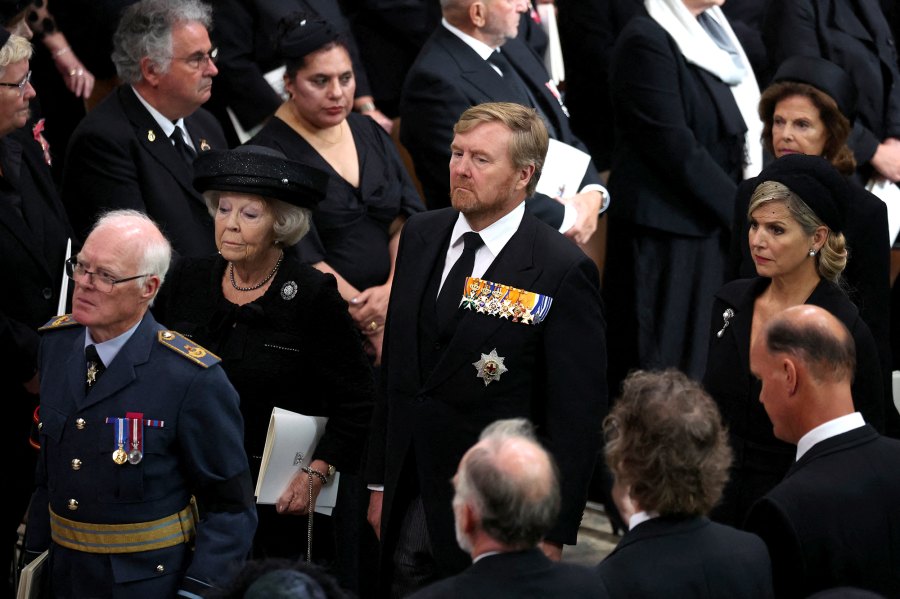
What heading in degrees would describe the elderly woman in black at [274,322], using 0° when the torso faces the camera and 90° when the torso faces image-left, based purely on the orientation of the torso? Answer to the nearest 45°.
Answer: approximately 45°

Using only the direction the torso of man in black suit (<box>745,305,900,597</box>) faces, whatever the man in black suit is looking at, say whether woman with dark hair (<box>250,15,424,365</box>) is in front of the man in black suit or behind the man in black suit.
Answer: in front

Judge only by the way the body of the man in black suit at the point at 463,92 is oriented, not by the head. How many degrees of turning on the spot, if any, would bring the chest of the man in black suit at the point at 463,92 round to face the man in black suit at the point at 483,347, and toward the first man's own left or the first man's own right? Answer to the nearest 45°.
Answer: approximately 45° to the first man's own right

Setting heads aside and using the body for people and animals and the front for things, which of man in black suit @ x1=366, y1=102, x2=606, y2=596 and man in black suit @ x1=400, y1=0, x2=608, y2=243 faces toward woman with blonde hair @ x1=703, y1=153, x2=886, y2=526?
man in black suit @ x1=400, y1=0, x2=608, y2=243

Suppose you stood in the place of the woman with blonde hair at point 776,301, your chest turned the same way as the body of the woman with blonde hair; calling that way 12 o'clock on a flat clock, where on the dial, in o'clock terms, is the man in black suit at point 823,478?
The man in black suit is roughly at 10 o'clock from the woman with blonde hair.

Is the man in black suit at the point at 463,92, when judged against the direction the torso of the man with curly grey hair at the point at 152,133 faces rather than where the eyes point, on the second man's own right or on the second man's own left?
on the second man's own left

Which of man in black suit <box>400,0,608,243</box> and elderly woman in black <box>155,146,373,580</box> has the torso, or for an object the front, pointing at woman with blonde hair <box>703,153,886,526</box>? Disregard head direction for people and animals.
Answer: the man in black suit

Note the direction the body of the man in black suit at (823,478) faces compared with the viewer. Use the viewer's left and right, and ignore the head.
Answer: facing away from the viewer and to the left of the viewer

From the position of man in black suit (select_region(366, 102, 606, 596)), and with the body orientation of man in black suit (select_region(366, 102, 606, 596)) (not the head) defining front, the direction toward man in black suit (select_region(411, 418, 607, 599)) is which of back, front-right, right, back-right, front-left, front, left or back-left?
front-left

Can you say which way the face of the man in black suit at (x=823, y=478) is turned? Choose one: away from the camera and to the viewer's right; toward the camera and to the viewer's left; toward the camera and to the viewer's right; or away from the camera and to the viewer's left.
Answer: away from the camera and to the viewer's left

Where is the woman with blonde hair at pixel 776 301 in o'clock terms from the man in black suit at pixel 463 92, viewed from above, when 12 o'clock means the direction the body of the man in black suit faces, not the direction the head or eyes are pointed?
The woman with blonde hair is roughly at 12 o'clock from the man in black suit.

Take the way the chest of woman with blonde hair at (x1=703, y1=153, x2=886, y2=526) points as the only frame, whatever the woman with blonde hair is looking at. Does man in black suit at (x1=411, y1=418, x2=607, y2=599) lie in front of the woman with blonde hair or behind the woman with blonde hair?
in front

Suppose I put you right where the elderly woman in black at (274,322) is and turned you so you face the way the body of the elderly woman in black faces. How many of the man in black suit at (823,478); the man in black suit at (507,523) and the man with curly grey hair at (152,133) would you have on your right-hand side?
1
